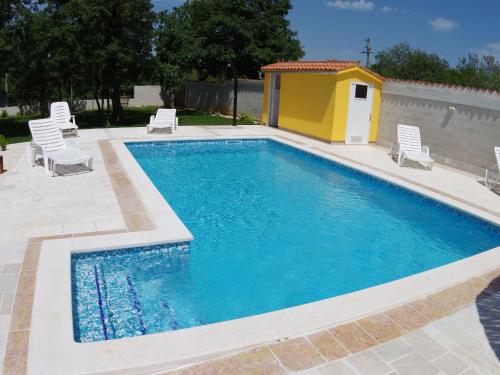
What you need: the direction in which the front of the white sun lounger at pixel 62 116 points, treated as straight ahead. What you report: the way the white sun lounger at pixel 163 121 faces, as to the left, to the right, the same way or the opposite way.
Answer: to the right

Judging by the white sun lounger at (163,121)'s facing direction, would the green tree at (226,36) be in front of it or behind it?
behind

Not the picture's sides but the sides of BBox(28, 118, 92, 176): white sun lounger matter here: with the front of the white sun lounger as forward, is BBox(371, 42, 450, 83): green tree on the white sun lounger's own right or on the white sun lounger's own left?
on the white sun lounger's own left

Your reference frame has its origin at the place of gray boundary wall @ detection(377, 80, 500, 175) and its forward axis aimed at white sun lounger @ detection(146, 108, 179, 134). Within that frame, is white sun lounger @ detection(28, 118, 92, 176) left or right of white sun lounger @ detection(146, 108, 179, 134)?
left

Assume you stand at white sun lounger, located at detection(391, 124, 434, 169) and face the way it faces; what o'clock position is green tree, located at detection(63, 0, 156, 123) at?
The green tree is roughly at 5 o'clock from the white sun lounger.

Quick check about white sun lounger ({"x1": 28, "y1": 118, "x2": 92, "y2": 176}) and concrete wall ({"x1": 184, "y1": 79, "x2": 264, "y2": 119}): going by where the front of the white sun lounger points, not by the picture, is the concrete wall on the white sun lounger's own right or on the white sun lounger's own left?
on the white sun lounger's own left

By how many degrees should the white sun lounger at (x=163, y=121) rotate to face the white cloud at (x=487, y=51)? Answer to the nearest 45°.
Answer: approximately 180°

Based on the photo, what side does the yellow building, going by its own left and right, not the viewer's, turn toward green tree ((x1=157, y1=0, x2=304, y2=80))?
back

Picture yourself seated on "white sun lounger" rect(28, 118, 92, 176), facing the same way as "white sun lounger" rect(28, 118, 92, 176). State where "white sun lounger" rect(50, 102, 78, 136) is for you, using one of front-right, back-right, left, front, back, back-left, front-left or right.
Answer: back-left

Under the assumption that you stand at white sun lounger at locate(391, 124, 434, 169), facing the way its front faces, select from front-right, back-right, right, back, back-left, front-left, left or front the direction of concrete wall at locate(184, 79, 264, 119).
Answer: back

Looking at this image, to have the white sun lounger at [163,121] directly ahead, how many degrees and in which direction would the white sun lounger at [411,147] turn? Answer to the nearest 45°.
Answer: approximately 135° to its right

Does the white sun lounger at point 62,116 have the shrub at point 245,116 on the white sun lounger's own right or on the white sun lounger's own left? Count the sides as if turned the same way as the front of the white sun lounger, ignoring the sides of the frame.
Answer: on the white sun lounger's own left
